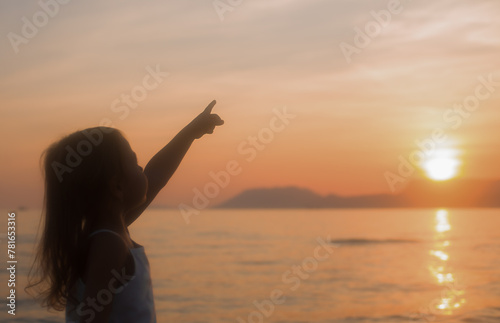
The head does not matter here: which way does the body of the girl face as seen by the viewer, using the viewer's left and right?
facing to the right of the viewer

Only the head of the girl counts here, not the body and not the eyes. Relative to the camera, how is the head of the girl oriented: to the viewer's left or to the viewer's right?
to the viewer's right
